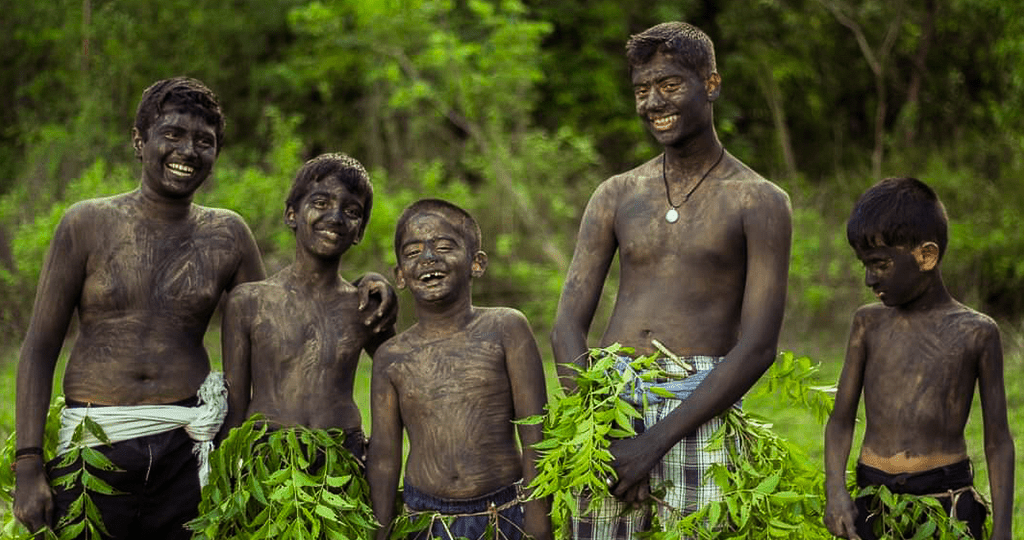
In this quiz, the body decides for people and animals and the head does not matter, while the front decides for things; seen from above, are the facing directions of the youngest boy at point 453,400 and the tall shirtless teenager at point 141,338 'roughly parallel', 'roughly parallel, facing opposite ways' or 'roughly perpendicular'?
roughly parallel

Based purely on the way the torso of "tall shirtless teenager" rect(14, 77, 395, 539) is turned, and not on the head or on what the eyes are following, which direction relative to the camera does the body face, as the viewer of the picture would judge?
toward the camera

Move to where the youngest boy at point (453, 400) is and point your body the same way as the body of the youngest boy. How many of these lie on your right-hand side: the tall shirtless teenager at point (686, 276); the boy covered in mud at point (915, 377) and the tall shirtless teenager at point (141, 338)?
1

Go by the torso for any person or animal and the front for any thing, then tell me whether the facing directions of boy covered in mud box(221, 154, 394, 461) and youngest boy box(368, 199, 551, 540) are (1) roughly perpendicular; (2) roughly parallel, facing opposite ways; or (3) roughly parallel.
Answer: roughly parallel

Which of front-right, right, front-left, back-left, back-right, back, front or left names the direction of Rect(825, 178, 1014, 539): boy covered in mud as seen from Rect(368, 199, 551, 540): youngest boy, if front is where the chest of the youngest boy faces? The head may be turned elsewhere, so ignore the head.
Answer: left

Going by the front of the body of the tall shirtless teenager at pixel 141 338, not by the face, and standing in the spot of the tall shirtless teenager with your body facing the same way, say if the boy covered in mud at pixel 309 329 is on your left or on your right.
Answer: on your left

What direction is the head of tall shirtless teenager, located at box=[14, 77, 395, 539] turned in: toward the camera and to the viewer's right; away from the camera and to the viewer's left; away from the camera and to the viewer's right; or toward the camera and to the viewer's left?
toward the camera and to the viewer's right

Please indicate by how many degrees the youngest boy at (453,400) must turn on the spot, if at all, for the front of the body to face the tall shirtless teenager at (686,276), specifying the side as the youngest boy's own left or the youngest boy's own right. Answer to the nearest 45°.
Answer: approximately 90° to the youngest boy's own left

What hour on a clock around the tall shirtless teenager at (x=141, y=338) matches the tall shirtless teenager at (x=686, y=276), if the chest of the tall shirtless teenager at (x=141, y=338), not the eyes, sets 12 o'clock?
the tall shirtless teenager at (x=686, y=276) is roughly at 10 o'clock from the tall shirtless teenager at (x=141, y=338).

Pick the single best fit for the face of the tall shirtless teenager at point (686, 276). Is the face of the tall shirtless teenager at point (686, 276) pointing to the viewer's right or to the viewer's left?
to the viewer's left

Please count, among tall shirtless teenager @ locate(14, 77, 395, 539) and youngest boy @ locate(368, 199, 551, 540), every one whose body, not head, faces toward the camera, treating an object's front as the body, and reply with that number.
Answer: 2

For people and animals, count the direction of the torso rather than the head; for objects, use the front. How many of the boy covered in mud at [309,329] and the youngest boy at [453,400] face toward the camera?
2

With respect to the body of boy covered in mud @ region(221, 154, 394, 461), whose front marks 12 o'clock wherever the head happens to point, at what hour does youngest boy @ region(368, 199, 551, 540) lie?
The youngest boy is roughly at 10 o'clock from the boy covered in mud.

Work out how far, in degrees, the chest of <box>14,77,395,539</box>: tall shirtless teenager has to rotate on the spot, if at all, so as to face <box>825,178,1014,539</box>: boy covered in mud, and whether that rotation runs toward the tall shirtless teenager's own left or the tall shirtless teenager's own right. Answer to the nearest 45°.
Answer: approximately 45° to the tall shirtless teenager's own left

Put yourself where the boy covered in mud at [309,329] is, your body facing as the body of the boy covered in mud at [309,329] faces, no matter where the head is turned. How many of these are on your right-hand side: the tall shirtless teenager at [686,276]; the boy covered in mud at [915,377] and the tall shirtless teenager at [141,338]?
1
